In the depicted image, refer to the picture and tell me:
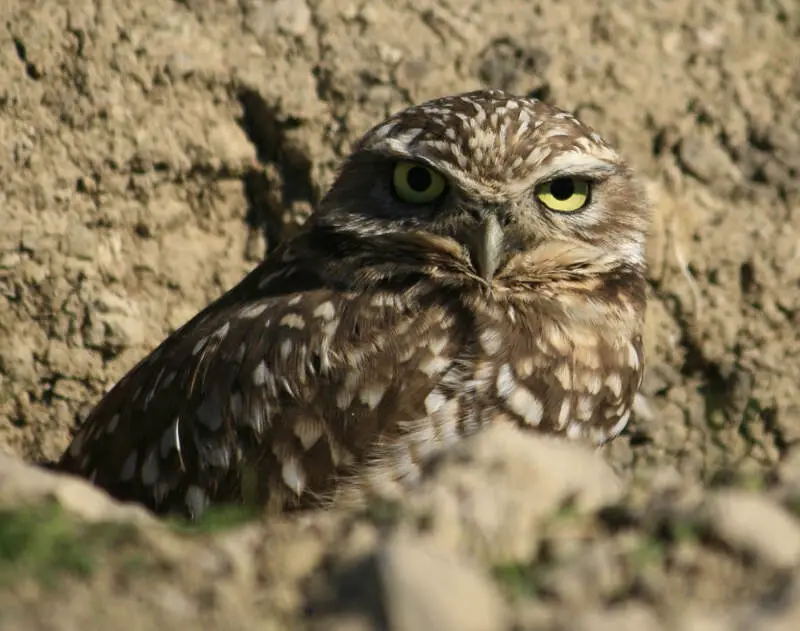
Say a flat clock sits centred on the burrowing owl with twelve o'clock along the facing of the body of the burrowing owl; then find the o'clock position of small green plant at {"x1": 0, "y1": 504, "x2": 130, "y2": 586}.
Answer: The small green plant is roughly at 2 o'clock from the burrowing owl.

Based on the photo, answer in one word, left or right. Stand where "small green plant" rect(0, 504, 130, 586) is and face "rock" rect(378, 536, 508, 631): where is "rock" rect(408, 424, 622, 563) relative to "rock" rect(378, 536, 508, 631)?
left

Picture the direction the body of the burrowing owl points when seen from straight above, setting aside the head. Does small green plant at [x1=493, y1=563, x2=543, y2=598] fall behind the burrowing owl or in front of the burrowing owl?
in front

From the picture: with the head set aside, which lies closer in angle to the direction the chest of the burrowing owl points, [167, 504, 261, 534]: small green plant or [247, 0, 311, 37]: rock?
the small green plant

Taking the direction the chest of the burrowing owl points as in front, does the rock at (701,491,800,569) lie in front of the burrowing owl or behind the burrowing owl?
in front

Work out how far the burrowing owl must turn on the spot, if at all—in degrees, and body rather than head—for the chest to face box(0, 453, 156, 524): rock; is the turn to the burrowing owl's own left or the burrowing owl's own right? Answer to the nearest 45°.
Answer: approximately 90° to the burrowing owl's own right

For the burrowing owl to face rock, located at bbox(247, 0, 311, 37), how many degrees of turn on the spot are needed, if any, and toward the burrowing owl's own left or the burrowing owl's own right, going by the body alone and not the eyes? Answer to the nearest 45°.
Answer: approximately 180°
